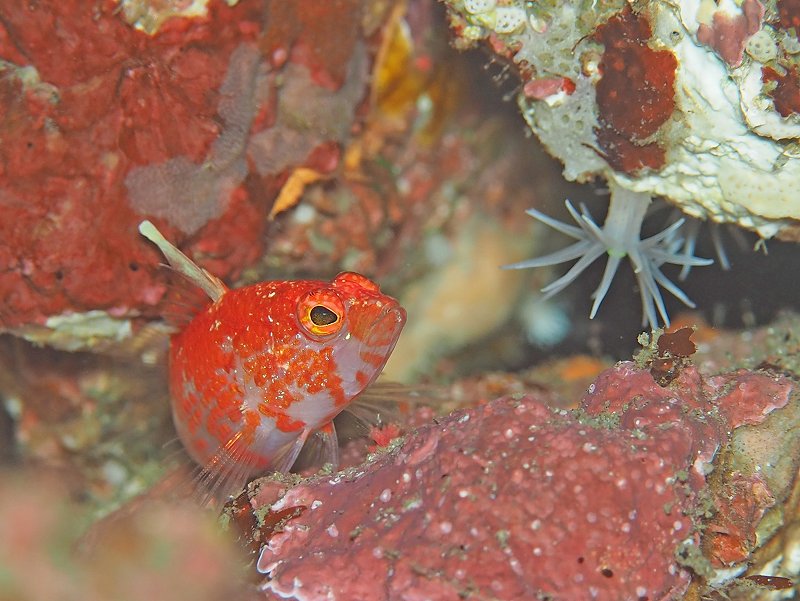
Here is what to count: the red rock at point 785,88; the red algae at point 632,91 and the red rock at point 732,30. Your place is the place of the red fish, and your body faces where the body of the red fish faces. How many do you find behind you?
0

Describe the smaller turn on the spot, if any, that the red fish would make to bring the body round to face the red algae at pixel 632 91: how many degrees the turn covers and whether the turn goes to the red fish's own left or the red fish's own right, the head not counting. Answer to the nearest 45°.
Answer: approximately 45° to the red fish's own left

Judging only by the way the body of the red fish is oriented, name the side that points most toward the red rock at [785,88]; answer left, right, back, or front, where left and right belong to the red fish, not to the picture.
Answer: front

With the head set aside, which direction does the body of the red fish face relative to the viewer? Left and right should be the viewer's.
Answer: facing the viewer and to the right of the viewer
